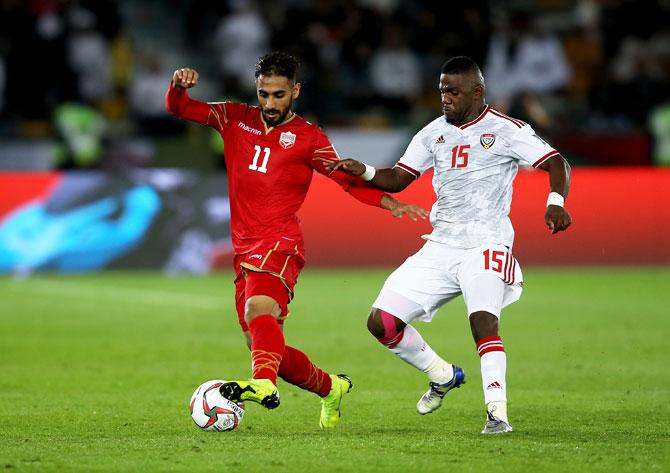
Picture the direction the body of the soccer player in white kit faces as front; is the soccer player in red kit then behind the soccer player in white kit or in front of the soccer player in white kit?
in front

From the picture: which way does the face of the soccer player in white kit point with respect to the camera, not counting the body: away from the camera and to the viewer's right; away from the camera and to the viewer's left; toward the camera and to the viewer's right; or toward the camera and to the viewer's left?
toward the camera and to the viewer's left

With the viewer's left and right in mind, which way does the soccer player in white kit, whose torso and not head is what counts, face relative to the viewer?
facing the viewer and to the left of the viewer
